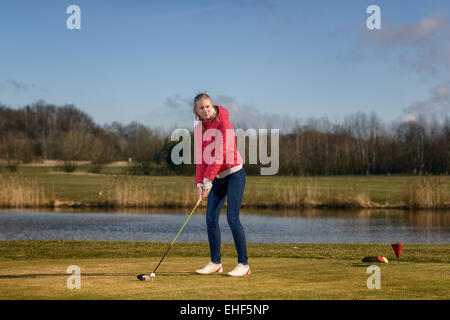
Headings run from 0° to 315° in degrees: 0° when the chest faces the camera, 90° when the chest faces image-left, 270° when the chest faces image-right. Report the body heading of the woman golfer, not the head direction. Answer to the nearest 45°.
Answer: approximately 45°
